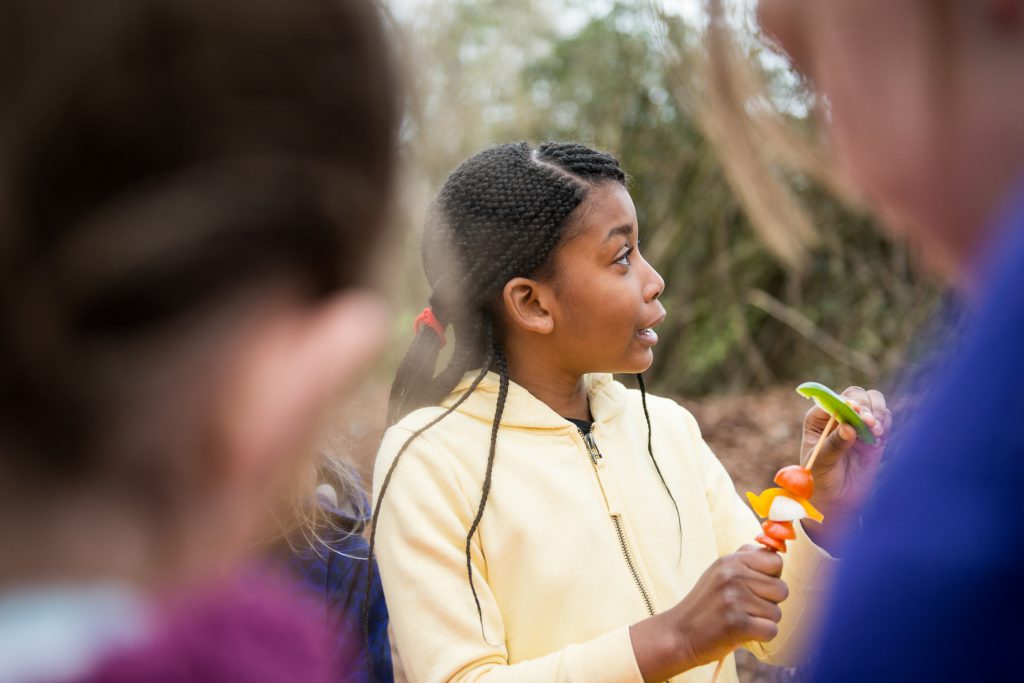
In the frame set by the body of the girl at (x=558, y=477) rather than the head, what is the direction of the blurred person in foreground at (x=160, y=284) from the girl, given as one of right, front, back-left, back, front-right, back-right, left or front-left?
front-right

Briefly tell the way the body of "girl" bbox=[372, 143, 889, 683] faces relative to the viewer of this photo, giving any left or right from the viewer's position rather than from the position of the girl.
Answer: facing the viewer and to the right of the viewer

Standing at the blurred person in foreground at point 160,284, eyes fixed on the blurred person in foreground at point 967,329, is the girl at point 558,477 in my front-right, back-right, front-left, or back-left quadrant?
front-left

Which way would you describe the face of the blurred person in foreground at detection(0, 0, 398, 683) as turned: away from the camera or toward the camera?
away from the camera

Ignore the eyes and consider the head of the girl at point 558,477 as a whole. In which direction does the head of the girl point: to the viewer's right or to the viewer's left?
to the viewer's right

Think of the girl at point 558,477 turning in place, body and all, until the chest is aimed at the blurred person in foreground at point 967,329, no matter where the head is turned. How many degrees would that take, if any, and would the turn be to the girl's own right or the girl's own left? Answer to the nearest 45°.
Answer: approximately 45° to the girl's own right
